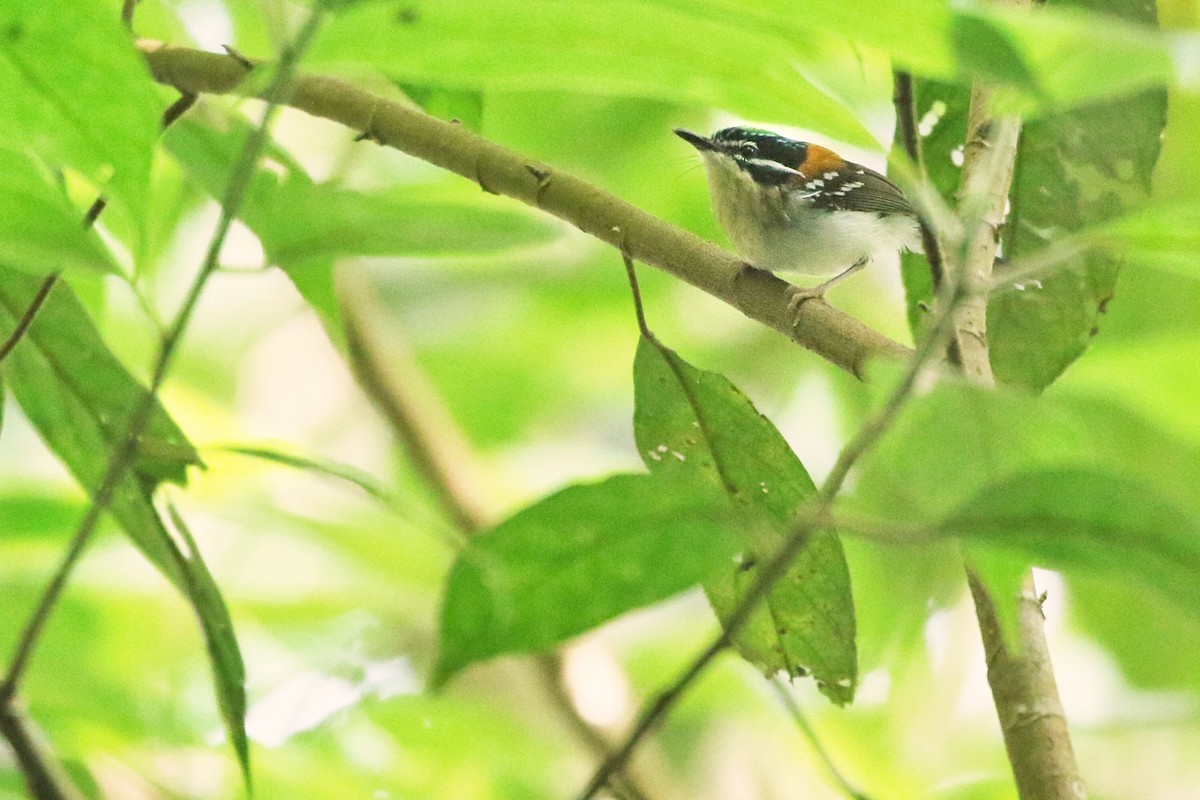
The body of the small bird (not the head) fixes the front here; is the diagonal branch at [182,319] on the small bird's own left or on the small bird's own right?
on the small bird's own left

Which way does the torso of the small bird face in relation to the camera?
to the viewer's left

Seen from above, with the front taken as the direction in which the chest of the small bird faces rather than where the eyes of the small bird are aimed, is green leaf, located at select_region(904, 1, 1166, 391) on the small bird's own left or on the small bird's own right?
on the small bird's own left
